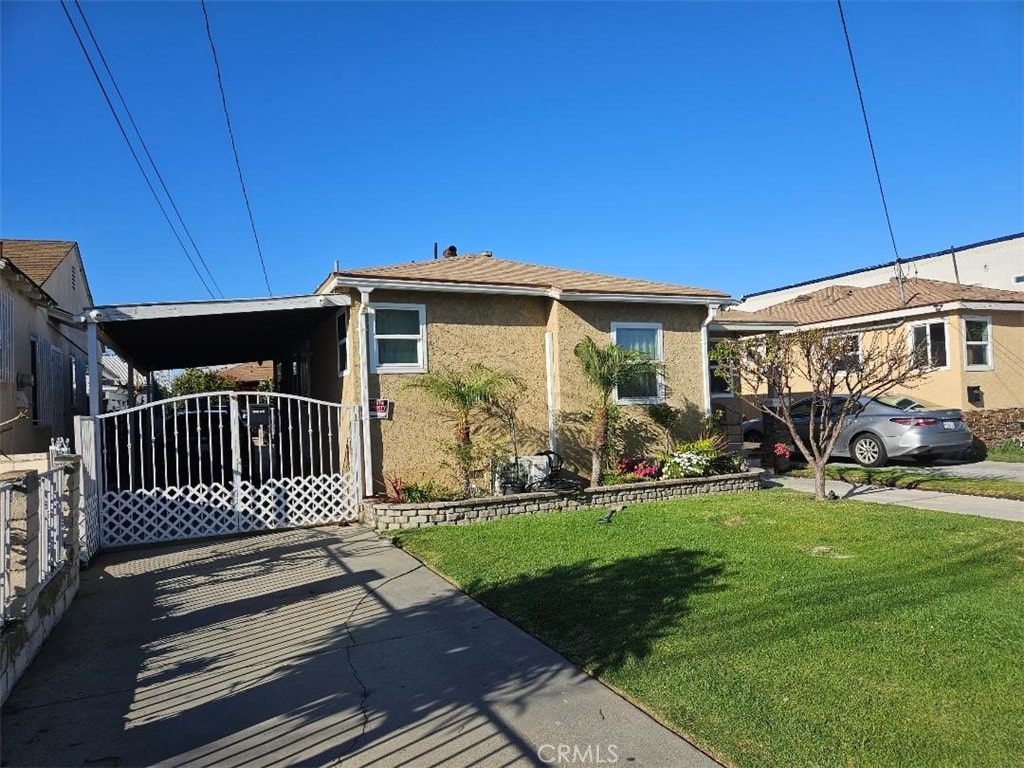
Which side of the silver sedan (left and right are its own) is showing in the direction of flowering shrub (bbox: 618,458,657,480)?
left

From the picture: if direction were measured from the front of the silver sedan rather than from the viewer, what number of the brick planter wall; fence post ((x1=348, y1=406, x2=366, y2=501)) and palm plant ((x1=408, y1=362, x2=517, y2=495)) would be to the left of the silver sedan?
3

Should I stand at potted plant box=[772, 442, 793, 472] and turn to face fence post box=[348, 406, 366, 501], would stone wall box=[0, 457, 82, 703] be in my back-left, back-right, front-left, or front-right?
front-left

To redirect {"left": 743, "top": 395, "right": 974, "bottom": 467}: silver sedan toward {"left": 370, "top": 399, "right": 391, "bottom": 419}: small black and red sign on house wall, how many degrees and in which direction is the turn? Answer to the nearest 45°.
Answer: approximately 90° to its left

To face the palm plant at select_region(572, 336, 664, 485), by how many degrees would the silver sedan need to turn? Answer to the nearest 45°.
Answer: approximately 90° to its left

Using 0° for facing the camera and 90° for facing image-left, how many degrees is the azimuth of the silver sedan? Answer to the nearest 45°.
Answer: approximately 135°

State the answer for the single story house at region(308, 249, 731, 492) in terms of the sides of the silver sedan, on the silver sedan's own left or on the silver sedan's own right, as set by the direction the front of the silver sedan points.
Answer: on the silver sedan's own left

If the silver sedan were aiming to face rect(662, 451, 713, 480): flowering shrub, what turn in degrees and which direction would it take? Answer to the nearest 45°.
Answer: approximately 90° to its left

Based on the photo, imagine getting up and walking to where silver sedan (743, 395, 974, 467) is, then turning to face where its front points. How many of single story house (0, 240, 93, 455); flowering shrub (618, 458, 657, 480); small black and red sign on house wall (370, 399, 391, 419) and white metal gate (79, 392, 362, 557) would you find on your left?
4

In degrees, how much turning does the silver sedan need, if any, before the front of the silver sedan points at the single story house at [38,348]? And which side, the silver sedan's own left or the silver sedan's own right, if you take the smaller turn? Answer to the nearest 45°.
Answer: approximately 90° to the silver sedan's own left

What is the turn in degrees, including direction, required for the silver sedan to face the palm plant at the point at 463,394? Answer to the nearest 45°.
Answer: approximately 90° to its left

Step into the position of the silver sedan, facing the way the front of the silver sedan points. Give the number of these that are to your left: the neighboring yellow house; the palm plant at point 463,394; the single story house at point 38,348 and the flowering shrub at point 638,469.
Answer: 3

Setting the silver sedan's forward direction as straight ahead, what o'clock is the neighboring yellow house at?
The neighboring yellow house is roughly at 2 o'clock from the silver sedan.

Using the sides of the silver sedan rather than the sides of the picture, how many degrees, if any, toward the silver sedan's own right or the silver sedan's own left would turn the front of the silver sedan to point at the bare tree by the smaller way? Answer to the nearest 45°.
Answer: approximately 135° to the silver sedan's own left
